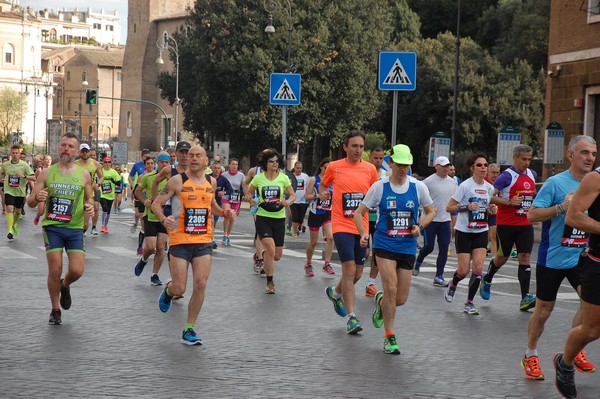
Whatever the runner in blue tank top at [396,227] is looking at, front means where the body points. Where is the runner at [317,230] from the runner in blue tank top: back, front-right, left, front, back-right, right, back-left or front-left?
back

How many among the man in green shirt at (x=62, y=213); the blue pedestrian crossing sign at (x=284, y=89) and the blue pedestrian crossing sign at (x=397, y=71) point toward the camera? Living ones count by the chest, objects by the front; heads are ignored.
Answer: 3

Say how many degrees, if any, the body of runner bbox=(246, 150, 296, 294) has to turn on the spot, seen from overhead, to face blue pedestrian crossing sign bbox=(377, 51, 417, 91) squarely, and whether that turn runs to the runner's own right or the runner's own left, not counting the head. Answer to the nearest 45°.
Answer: approximately 135° to the runner's own left

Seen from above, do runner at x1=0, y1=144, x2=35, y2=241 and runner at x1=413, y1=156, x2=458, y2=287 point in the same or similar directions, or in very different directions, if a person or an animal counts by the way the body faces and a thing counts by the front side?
same or similar directions

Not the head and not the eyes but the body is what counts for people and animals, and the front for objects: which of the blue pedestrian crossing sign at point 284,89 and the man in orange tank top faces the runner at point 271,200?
the blue pedestrian crossing sign

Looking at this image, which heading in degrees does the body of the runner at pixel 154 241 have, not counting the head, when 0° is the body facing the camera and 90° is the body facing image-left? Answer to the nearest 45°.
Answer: approximately 315°

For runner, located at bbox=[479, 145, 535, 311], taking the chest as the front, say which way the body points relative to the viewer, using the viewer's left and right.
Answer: facing the viewer and to the right of the viewer

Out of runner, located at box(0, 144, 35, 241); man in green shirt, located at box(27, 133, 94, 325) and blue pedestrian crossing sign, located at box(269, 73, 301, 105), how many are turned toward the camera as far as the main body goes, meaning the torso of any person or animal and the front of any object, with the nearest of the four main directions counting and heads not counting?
3

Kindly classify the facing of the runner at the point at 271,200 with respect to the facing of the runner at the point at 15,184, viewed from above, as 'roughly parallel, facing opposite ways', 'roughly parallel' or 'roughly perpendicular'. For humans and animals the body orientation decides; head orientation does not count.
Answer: roughly parallel

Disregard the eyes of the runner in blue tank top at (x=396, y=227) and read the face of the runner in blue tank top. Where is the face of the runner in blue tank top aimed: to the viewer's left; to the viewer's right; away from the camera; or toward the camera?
toward the camera

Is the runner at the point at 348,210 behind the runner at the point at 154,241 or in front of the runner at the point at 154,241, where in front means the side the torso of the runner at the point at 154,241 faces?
in front

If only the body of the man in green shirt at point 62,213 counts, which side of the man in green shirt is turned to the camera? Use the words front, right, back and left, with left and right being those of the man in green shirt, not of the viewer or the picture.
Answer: front

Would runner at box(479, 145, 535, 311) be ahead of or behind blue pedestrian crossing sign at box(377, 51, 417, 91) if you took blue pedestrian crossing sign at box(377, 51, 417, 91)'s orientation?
ahead
